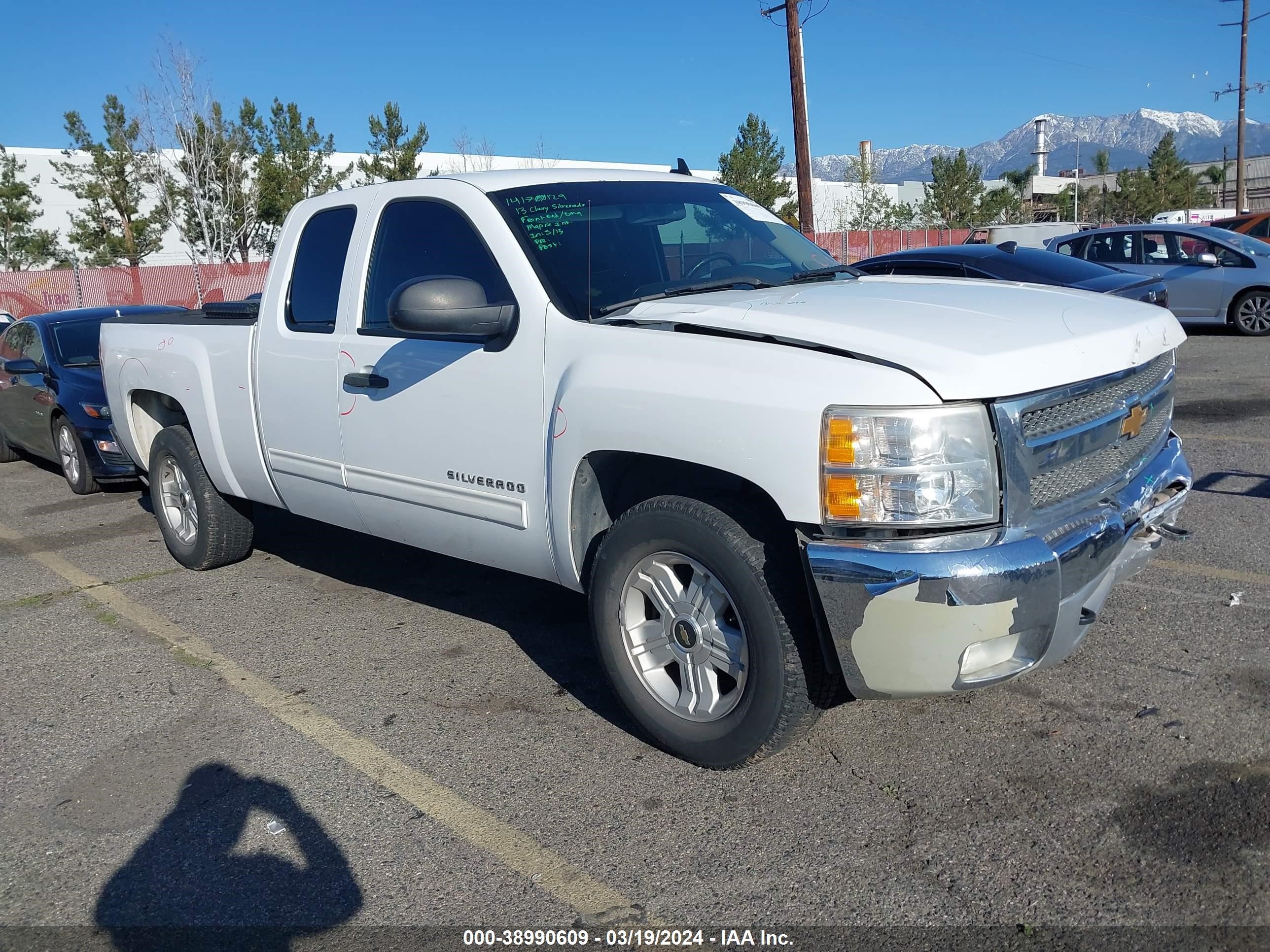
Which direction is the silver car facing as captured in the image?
to the viewer's right

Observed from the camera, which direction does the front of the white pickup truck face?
facing the viewer and to the right of the viewer

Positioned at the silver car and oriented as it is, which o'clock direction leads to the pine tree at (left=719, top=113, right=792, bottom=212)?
The pine tree is roughly at 8 o'clock from the silver car.

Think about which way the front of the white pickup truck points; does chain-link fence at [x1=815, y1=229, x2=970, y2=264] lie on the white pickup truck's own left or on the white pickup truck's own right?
on the white pickup truck's own left

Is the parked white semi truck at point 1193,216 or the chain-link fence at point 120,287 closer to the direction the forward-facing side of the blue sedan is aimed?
the parked white semi truck

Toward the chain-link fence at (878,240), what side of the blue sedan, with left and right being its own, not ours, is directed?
left

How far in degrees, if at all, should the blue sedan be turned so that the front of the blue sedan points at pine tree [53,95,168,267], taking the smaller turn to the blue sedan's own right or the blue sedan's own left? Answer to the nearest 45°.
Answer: approximately 135° to the blue sedan's own left

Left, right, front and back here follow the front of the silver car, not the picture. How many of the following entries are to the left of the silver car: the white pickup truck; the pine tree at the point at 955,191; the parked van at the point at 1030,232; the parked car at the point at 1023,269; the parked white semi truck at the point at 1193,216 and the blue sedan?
3

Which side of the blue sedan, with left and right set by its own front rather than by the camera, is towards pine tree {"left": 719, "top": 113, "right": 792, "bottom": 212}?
left

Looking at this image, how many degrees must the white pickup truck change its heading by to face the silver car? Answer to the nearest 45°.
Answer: approximately 90° to its left
